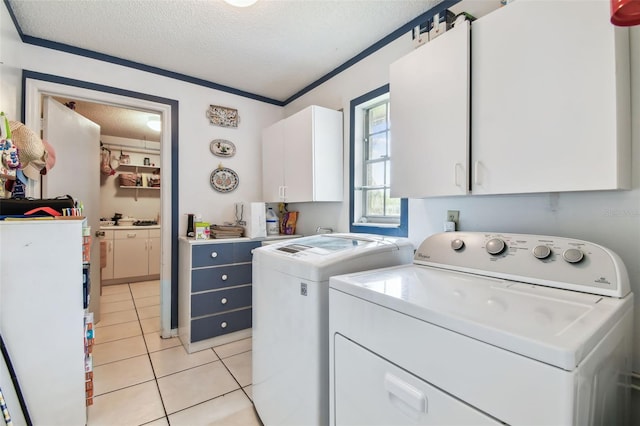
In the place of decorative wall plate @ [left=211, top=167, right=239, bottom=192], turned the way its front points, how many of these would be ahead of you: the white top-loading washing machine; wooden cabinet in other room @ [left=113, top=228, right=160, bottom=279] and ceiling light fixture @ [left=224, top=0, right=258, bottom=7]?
2

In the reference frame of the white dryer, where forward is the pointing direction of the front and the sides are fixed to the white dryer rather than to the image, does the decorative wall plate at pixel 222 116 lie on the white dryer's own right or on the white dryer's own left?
on the white dryer's own right

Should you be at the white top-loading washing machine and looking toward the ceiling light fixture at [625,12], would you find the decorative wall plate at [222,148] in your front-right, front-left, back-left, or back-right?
back-left

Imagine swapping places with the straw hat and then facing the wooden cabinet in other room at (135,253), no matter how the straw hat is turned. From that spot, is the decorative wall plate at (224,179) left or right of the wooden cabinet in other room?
right

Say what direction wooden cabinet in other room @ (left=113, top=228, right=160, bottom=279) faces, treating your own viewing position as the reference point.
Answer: facing the viewer

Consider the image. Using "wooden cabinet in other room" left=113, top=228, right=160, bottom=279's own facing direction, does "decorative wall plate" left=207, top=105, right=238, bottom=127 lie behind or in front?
in front

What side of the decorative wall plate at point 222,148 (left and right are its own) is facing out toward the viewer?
front

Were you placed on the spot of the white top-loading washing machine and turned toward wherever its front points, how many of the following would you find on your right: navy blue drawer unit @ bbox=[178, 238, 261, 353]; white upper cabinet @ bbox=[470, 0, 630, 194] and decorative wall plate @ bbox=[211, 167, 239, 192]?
2

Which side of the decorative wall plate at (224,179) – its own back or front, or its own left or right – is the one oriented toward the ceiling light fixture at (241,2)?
front

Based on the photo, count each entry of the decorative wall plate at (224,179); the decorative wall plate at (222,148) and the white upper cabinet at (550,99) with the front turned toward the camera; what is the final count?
3
